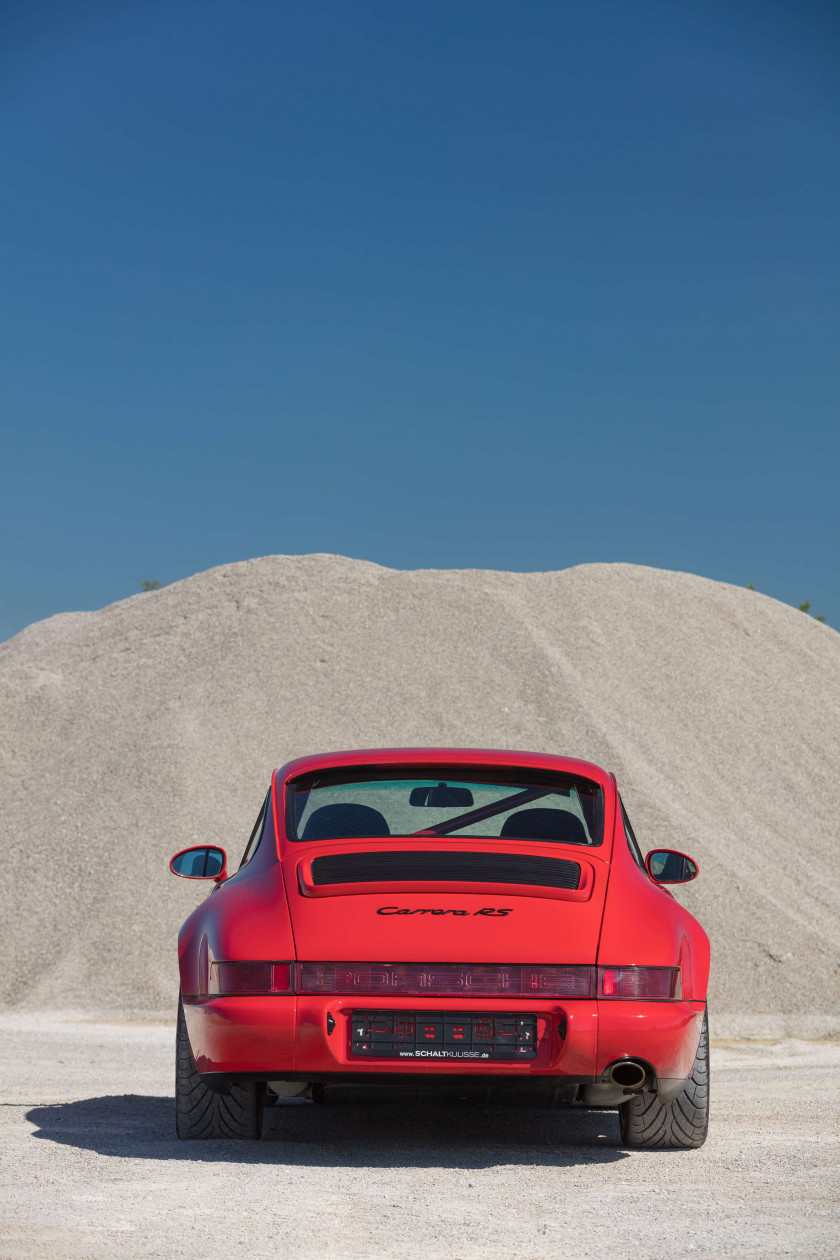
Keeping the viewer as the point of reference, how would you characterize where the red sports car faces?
facing away from the viewer

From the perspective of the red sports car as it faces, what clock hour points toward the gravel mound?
The gravel mound is roughly at 12 o'clock from the red sports car.
